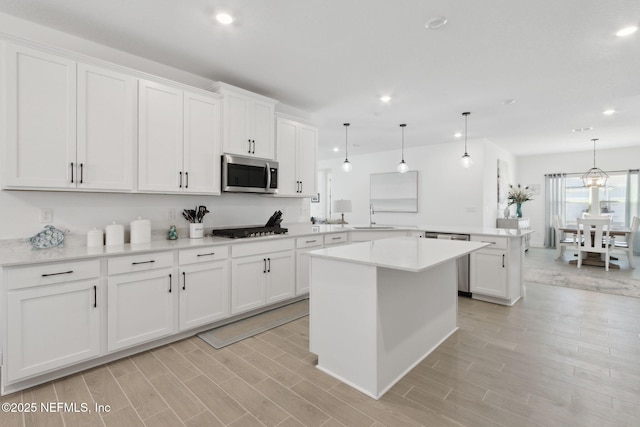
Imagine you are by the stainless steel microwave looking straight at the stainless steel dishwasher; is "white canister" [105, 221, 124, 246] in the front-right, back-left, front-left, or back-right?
back-right

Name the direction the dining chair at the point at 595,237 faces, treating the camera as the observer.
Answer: facing away from the viewer

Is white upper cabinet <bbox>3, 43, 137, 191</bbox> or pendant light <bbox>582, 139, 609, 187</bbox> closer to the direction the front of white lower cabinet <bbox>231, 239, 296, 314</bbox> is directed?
the pendant light

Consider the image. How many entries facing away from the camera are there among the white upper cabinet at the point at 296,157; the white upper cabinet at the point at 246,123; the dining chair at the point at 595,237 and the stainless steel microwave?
1

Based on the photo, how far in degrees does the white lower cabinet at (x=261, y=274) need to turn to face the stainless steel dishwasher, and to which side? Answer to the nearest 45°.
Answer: approximately 45° to its left

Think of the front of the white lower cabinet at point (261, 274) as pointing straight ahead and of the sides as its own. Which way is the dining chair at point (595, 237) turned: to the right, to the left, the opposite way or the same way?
to the left

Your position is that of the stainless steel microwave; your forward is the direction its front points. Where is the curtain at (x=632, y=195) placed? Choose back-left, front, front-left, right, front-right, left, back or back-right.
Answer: front-left

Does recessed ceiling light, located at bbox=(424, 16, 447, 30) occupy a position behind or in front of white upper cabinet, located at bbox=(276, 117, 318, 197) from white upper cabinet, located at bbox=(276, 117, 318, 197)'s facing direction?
in front

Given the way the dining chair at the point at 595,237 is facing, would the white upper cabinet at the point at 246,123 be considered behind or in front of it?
behind

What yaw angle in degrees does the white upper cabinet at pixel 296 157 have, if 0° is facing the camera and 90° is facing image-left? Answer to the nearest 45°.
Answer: approximately 315°

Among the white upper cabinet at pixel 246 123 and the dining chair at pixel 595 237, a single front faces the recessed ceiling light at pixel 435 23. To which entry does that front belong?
the white upper cabinet

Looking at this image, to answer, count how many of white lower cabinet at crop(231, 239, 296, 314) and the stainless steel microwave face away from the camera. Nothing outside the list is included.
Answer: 0

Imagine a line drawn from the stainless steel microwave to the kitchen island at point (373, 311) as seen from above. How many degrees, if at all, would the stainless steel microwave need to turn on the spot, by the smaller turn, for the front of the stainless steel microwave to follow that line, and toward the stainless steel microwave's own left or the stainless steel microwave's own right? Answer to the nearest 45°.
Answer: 0° — it already faces it

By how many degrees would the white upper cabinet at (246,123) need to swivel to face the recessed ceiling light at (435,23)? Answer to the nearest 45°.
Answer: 0° — it already faces it
